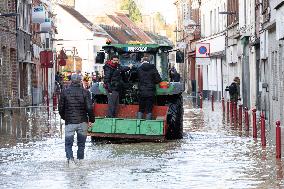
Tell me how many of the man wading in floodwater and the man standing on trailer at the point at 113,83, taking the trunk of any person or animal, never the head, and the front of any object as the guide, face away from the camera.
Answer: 1

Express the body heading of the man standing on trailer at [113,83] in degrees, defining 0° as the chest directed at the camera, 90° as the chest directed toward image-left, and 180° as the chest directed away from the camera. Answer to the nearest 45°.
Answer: approximately 315°

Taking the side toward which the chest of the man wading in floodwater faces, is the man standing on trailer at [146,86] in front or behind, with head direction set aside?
in front

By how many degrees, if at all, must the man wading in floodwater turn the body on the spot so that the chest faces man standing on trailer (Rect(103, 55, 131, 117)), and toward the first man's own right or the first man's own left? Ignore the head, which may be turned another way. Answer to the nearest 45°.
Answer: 0° — they already face them

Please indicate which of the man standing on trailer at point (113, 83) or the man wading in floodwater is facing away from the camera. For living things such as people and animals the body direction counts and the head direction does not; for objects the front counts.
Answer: the man wading in floodwater

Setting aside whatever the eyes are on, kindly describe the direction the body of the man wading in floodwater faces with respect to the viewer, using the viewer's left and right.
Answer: facing away from the viewer

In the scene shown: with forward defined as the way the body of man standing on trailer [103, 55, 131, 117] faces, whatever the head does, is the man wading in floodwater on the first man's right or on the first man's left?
on the first man's right

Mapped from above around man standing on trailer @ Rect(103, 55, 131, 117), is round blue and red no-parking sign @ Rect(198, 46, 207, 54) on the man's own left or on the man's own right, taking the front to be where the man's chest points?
on the man's own left
